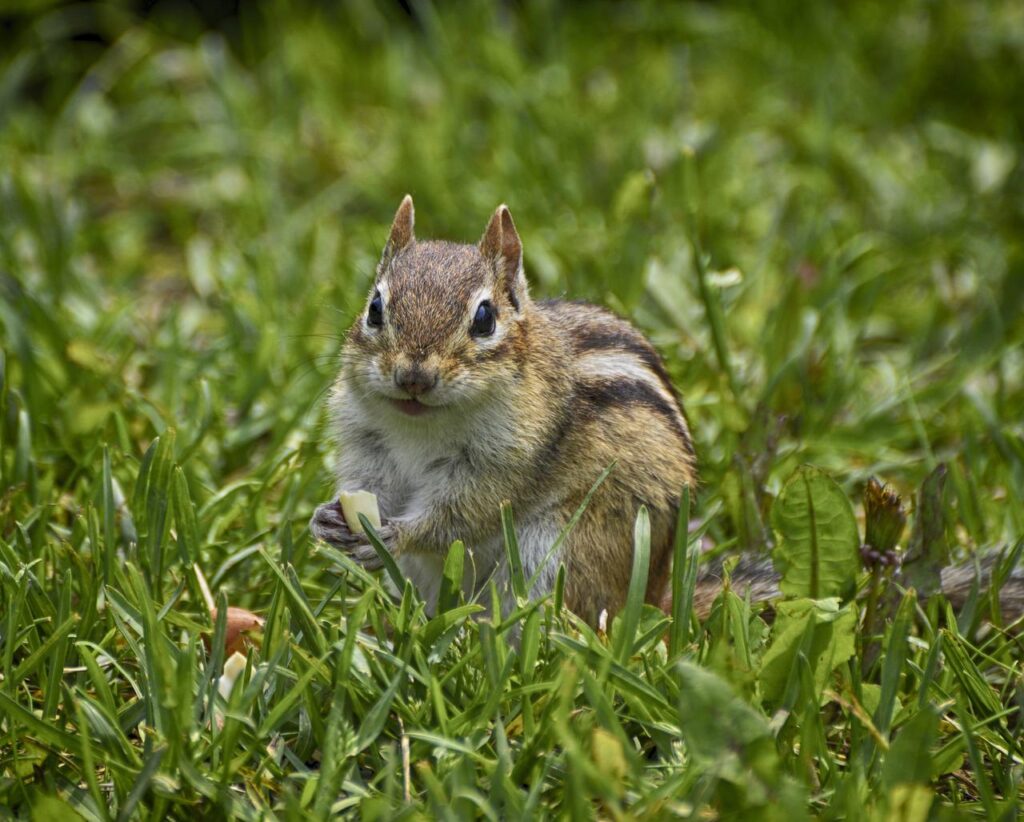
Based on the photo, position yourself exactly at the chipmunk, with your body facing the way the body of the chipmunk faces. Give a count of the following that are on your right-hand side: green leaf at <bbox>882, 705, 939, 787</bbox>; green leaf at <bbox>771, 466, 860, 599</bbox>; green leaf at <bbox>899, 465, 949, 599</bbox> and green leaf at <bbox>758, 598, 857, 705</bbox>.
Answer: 0

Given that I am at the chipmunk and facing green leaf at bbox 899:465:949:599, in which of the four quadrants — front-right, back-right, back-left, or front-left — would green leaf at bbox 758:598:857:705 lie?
front-right

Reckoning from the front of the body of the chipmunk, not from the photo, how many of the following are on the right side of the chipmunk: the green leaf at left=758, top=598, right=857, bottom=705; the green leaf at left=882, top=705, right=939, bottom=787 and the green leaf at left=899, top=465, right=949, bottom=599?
0

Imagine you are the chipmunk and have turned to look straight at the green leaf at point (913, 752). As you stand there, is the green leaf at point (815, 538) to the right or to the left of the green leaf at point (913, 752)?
left

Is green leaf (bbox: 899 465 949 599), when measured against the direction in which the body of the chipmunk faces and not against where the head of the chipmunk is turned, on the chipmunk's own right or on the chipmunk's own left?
on the chipmunk's own left

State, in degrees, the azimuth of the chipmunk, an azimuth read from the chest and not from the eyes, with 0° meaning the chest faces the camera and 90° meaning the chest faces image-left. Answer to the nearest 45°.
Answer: approximately 45°

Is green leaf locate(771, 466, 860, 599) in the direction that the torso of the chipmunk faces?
no

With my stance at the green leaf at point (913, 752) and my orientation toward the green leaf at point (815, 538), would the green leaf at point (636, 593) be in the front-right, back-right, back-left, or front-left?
front-left

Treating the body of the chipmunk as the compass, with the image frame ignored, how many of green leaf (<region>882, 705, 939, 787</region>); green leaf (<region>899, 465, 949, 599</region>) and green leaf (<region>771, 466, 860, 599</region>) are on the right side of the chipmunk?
0

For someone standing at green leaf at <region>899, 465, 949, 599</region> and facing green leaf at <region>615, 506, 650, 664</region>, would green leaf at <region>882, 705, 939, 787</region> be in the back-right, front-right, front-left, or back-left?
front-left

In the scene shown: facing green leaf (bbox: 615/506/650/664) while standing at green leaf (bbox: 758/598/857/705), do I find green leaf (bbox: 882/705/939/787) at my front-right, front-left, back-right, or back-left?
back-left

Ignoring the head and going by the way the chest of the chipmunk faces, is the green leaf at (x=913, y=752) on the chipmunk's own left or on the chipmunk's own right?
on the chipmunk's own left

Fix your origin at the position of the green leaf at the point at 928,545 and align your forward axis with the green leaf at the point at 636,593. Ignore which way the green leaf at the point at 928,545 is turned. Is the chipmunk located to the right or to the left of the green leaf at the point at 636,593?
right

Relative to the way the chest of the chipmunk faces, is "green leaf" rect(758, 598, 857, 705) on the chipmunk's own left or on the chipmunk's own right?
on the chipmunk's own left
